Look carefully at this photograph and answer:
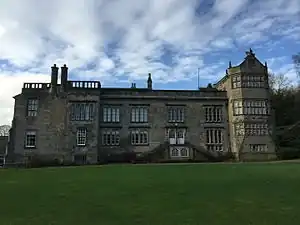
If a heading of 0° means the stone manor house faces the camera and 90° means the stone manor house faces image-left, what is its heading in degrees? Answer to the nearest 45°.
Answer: approximately 0°
